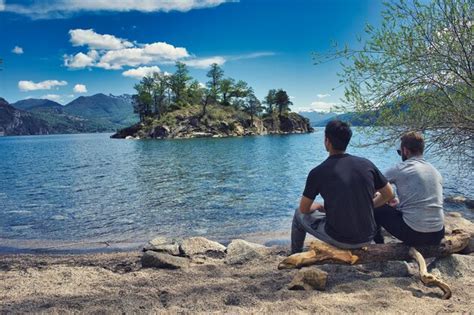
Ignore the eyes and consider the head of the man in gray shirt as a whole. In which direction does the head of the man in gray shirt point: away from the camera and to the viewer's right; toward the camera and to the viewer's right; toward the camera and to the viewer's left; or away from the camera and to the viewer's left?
away from the camera and to the viewer's left

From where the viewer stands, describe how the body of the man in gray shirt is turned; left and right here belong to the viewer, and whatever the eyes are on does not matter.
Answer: facing away from the viewer and to the left of the viewer

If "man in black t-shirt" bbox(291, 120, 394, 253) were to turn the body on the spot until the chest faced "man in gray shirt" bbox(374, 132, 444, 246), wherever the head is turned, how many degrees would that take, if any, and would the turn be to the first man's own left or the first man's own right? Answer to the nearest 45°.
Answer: approximately 90° to the first man's own right

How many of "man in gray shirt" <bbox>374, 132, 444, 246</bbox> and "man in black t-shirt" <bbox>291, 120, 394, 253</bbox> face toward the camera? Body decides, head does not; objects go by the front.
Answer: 0

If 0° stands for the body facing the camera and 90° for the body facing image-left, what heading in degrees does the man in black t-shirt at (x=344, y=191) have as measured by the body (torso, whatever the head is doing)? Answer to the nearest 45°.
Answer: approximately 135°

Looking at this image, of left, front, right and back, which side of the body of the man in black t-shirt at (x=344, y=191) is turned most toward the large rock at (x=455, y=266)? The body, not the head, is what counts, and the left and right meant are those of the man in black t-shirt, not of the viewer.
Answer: right

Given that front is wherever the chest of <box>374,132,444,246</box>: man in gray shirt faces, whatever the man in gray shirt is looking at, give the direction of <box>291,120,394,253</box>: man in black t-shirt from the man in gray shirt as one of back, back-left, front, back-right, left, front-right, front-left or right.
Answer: left
